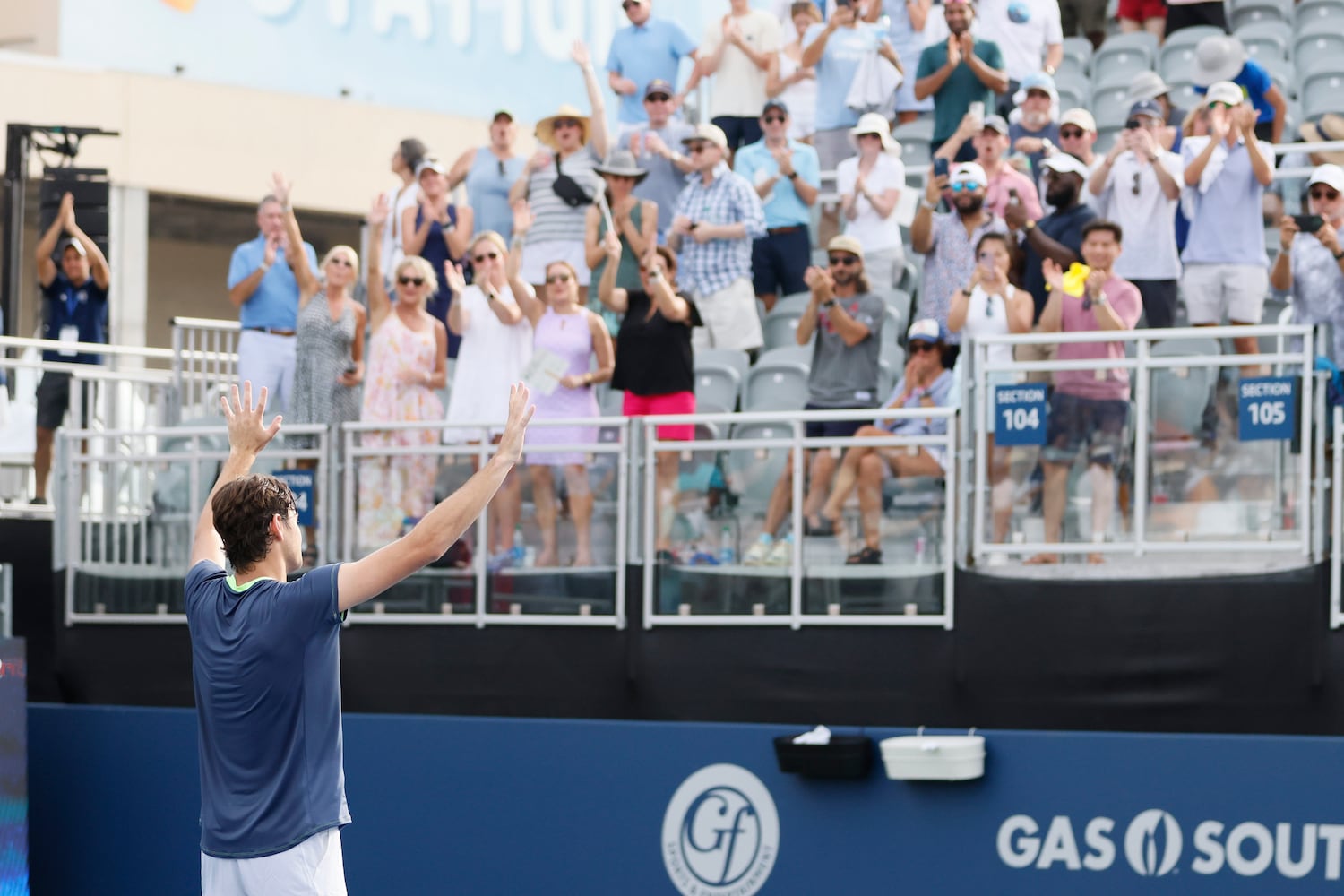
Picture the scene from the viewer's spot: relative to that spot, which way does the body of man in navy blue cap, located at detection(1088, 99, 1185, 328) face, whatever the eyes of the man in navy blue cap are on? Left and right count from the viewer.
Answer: facing the viewer and to the left of the viewer

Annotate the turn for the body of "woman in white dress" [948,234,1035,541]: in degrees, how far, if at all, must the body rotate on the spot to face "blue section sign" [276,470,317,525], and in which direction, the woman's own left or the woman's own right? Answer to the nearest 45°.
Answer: approximately 90° to the woman's own right

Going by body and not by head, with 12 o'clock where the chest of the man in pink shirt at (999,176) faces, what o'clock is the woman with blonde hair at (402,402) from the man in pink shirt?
The woman with blonde hair is roughly at 1 o'clock from the man in pink shirt.

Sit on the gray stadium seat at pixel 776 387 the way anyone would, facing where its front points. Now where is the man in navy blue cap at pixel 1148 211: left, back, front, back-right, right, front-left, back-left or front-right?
left

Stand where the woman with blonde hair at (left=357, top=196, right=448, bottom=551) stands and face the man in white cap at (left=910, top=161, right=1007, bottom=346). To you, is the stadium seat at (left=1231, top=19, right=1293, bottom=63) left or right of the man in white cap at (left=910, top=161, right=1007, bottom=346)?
left

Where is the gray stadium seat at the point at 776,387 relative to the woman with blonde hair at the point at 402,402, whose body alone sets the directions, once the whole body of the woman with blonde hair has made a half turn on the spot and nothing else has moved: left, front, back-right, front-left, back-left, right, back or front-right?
right

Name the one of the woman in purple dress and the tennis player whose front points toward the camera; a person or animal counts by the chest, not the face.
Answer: the woman in purple dress

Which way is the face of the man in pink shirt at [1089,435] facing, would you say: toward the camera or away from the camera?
toward the camera

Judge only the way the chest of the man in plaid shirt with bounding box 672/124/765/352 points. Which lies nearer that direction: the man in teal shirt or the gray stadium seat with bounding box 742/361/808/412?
the gray stadium seat

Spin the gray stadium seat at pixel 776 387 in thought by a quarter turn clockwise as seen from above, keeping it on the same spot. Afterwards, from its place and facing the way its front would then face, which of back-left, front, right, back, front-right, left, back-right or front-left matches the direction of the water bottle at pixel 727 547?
left

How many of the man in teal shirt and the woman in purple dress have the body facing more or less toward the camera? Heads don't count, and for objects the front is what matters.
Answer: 2

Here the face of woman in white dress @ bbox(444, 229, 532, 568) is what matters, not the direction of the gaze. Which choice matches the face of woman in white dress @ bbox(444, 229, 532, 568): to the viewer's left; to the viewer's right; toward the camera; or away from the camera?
toward the camera

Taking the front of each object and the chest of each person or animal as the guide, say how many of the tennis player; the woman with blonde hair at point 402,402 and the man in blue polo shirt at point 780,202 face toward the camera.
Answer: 2

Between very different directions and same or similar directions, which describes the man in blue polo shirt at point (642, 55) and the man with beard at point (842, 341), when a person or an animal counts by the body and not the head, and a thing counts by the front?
same or similar directions

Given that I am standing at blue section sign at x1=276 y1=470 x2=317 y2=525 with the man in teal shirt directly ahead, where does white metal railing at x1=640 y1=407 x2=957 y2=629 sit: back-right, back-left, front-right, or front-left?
front-right

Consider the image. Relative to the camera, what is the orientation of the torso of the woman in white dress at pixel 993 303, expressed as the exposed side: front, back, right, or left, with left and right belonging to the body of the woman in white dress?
front

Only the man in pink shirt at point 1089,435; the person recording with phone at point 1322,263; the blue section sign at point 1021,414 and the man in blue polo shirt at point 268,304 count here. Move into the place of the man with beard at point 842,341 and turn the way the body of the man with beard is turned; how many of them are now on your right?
1

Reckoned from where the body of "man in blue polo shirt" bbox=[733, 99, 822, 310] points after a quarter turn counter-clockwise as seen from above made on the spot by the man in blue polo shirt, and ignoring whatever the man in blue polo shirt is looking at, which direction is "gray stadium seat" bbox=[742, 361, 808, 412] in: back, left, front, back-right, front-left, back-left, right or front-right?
right

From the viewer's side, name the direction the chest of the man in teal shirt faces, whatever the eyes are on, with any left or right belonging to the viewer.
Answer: facing the viewer

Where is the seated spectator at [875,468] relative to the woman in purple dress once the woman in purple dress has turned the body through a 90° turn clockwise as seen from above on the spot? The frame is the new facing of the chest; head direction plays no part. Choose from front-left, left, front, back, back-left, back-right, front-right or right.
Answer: back-left
